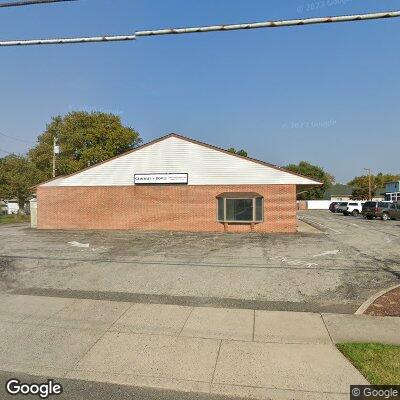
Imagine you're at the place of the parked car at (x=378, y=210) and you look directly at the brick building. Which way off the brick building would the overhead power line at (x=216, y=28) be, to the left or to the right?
left

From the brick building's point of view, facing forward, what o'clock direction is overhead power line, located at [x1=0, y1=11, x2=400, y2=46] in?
The overhead power line is roughly at 12 o'clock from the brick building.

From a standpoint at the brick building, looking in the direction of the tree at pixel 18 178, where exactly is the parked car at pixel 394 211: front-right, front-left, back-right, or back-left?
back-right

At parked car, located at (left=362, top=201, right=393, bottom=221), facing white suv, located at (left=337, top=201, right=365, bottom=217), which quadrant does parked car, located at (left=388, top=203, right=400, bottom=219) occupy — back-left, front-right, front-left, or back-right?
back-right

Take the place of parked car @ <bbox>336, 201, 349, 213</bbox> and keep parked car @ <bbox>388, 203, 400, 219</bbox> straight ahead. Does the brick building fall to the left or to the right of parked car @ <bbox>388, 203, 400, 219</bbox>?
right

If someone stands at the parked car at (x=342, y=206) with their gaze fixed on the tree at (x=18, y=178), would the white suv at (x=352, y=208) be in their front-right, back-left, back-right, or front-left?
back-left

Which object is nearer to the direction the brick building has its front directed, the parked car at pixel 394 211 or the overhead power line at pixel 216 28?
the overhead power line

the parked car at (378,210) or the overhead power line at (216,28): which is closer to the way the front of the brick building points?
the overhead power line

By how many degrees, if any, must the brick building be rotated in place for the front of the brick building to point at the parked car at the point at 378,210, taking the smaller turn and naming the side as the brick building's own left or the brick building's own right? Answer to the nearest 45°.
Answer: approximately 135° to the brick building's own left

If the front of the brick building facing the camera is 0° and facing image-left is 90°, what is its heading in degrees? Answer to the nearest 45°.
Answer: approximately 0°

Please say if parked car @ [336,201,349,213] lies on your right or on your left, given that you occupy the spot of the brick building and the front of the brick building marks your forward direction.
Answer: on your left

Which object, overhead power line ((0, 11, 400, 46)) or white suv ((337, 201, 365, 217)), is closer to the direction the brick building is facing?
the overhead power line

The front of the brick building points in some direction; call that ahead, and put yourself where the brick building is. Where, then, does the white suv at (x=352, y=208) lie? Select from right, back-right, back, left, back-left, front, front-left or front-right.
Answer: back-left
